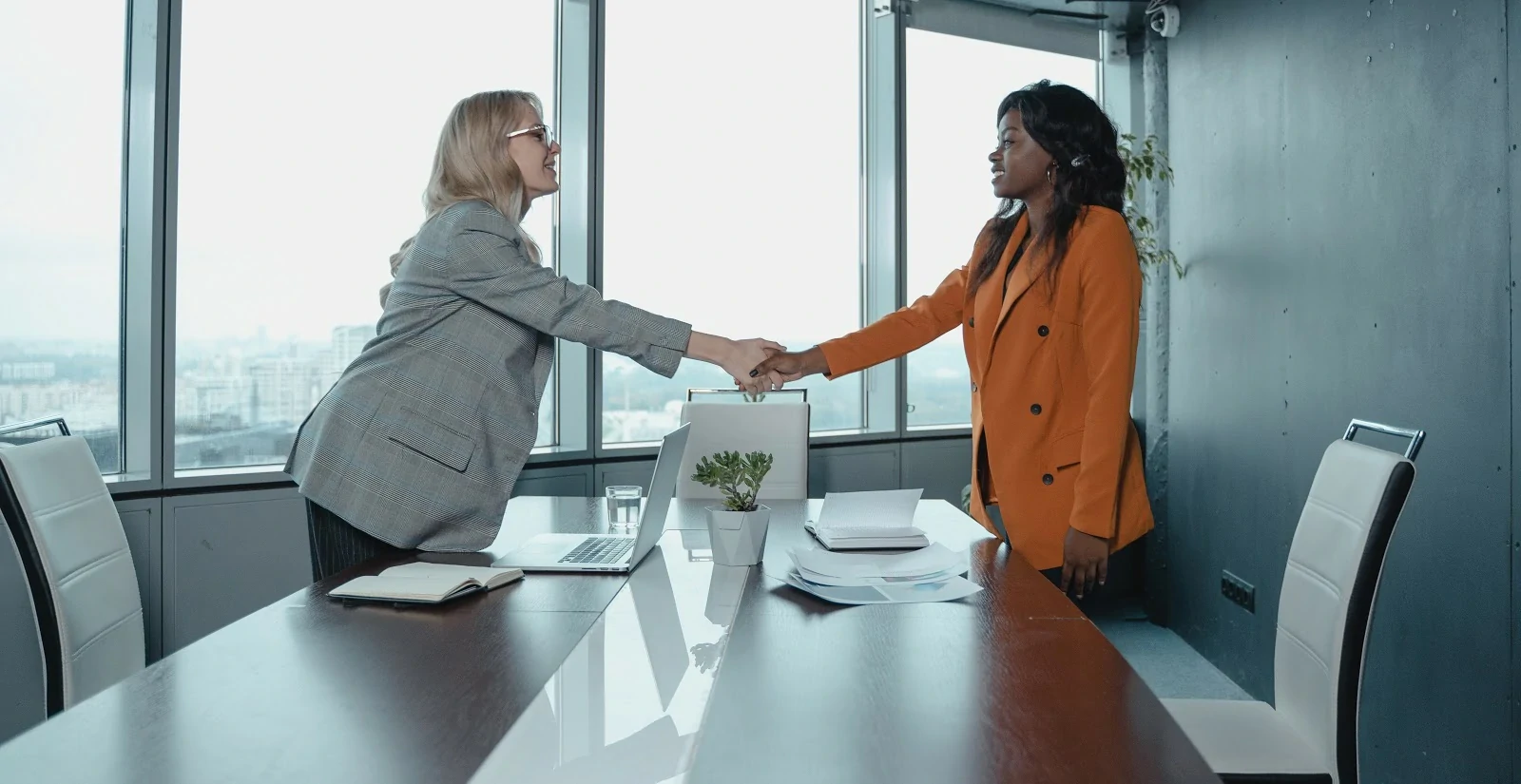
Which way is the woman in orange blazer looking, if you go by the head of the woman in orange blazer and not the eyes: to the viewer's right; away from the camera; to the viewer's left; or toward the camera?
to the viewer's left

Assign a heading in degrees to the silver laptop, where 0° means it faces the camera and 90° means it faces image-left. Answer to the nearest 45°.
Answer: approximately 90°

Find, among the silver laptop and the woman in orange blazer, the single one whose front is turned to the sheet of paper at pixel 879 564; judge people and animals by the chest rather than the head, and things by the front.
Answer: the woman in orange blazer

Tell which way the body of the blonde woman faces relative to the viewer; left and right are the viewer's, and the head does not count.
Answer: facing to the right of the viewer

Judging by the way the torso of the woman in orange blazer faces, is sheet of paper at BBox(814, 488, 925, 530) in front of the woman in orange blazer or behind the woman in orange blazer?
in front

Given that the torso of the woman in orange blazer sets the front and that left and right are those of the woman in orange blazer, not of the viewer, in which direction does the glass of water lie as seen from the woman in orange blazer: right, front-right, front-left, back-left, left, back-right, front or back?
front-right

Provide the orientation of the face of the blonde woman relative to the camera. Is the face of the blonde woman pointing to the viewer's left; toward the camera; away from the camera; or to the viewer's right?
to the viewer's right

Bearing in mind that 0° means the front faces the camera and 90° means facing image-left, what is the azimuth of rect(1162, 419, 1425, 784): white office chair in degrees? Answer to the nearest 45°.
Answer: approximately 45°

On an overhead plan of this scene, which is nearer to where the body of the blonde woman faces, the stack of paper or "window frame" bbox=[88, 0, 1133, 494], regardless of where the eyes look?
the stack of paper
